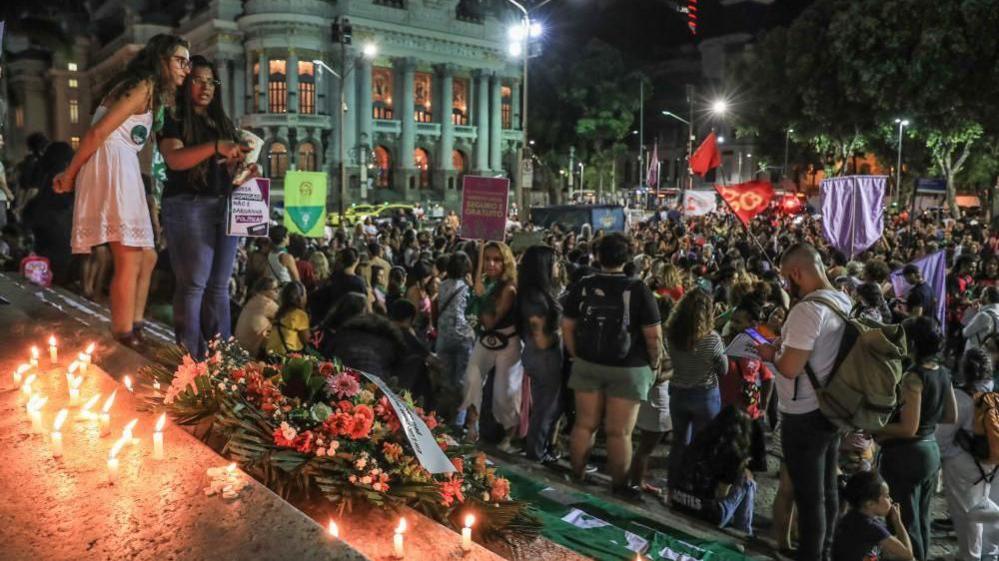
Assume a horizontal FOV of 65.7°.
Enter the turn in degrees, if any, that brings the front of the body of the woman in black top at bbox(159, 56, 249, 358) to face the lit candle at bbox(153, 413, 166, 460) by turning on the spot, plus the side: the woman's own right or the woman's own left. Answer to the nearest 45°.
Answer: approximately 45° to the woman's own right

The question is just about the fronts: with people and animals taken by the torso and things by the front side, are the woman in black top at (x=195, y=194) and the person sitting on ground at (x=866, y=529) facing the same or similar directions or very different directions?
same or similar directions

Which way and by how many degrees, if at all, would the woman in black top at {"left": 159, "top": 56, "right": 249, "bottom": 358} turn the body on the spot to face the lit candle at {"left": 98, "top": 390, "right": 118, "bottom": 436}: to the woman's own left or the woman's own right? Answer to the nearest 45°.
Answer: approximately 45° to the woman's own right

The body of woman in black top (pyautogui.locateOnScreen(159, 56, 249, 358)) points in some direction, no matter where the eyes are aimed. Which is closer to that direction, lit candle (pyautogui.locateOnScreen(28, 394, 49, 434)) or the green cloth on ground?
the green cloth on ground

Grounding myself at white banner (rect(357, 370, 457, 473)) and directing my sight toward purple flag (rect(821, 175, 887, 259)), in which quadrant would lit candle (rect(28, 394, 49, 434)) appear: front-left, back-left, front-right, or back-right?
back-left

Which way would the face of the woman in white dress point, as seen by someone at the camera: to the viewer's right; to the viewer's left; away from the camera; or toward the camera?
to the viewer's right
